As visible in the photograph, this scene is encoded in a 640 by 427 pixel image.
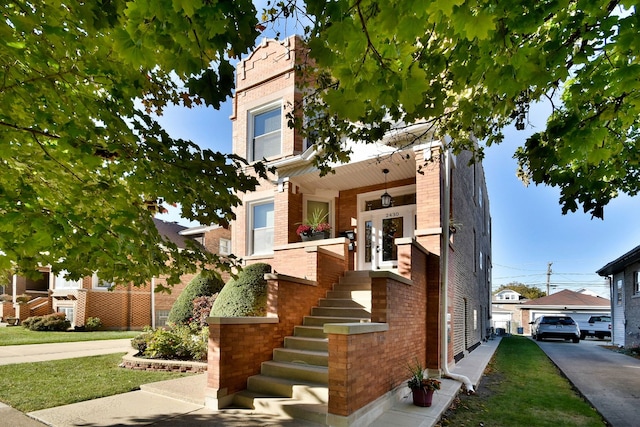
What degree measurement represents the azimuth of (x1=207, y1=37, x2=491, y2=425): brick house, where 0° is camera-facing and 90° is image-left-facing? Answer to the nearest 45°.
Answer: approximately 45°

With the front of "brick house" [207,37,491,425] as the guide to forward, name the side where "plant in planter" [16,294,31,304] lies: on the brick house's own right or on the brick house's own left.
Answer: on the brick house's own right

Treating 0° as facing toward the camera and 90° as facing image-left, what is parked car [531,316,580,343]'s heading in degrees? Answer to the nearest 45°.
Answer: approximately 180°

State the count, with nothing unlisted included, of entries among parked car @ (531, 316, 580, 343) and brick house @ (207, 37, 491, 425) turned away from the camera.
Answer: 1

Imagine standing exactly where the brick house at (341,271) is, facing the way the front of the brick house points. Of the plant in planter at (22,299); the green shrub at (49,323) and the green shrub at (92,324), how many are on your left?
0

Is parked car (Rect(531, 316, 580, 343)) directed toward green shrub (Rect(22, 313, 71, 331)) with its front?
no

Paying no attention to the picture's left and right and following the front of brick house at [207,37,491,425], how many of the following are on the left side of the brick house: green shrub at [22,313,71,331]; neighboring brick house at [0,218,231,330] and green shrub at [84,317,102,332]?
0

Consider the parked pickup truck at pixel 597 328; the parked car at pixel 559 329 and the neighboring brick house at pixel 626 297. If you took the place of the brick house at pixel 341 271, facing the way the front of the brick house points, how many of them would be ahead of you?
0

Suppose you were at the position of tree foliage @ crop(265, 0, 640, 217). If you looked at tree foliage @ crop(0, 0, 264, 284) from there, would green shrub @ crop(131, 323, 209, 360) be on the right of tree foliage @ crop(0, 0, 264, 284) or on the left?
right

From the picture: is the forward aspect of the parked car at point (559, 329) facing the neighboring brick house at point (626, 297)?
no

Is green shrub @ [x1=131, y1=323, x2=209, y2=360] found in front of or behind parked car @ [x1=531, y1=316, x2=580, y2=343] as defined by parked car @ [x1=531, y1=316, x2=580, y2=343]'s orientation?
behind

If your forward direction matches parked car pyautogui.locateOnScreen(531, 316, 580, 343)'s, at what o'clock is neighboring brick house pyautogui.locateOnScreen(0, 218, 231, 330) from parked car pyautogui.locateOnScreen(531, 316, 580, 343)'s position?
The neighboring brick house is roughly at 8 o'clock from the parked car.
